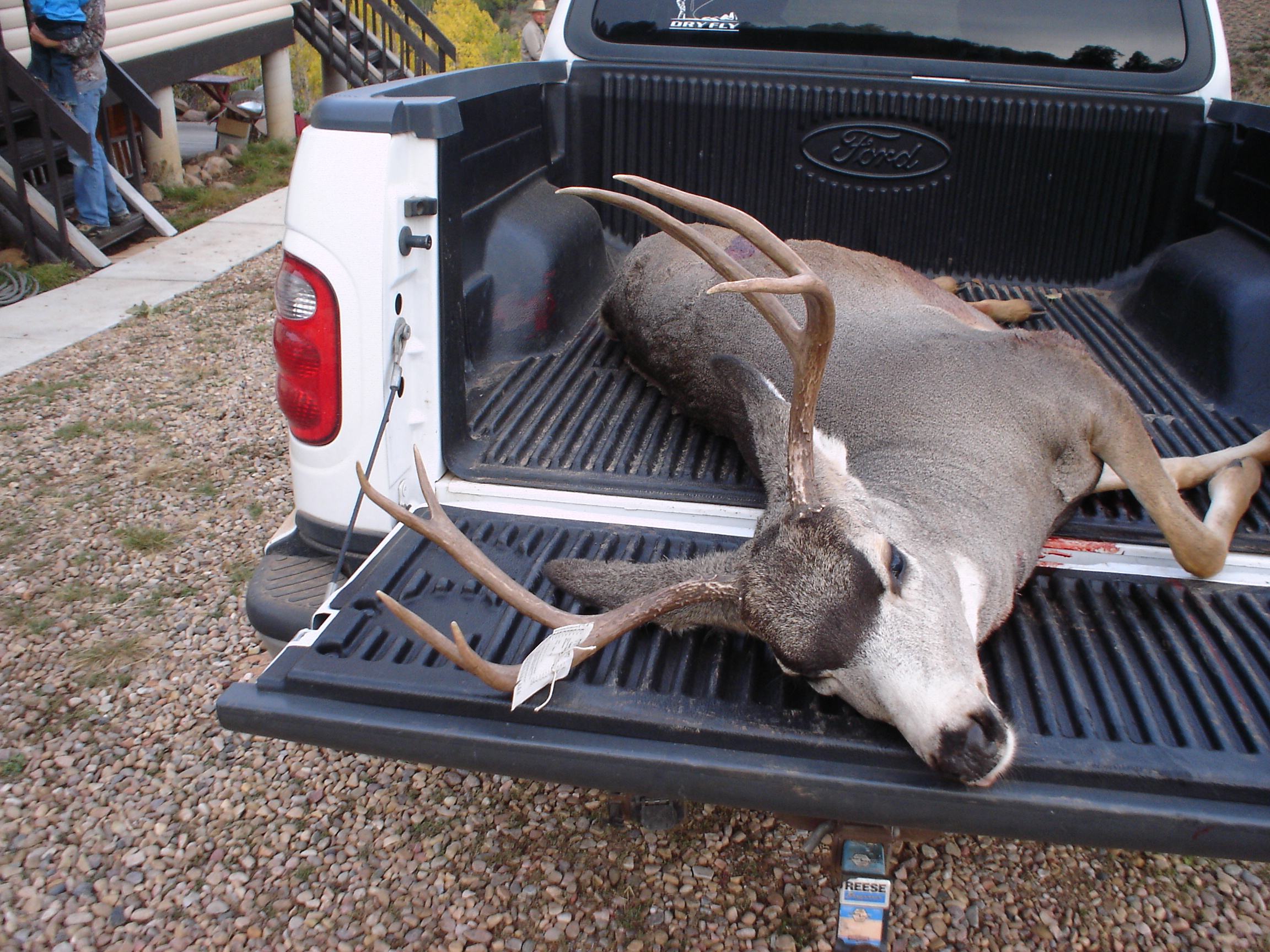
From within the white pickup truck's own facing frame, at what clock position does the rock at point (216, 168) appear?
The rock is roughly at 11 o'clock from the white pickup truck.

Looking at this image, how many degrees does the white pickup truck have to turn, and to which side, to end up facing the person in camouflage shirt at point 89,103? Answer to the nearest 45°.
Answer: approximately 45° to its left

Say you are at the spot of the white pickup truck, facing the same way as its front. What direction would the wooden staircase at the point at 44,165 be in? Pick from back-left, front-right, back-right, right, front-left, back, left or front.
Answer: front-left

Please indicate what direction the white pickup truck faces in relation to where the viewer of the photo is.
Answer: facing away from the viewer

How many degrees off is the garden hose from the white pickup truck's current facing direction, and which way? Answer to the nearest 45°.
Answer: approximately 45° to its left

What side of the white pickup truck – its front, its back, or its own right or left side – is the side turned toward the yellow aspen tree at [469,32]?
front

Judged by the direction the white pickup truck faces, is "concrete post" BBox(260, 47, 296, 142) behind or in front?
in front
